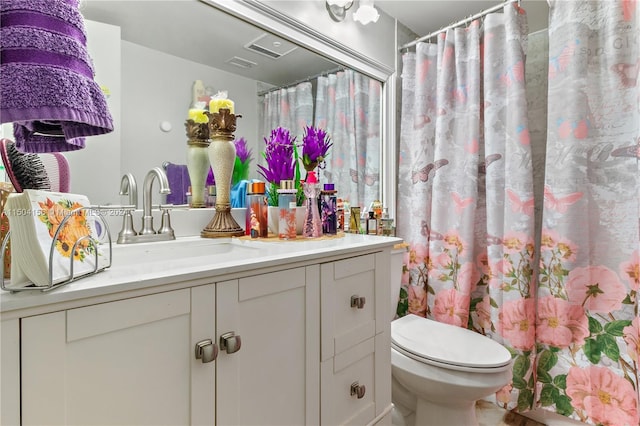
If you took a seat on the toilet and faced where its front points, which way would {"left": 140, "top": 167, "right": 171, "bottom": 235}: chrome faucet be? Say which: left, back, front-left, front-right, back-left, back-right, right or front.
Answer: right

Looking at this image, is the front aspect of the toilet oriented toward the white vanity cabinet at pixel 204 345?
no

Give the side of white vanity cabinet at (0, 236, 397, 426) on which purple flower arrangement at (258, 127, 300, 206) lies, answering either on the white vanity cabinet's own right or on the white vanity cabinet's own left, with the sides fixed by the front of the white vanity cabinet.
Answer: on the white vanity cabinet's own left

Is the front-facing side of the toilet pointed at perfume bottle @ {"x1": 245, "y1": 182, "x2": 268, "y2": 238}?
no

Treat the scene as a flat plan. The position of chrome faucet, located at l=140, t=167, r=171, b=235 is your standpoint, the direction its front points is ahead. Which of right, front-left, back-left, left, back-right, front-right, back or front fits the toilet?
front-left

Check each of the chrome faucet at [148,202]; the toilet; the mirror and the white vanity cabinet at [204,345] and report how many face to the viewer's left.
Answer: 0

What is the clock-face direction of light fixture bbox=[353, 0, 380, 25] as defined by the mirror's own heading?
The light fixture is roughly at 10 o'clock from the mirror.

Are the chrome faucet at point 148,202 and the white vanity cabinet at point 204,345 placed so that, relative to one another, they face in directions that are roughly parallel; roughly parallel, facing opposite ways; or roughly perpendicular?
roughly parallel

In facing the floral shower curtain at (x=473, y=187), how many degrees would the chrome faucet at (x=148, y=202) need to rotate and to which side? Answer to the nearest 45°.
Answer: approximately 45° to its left

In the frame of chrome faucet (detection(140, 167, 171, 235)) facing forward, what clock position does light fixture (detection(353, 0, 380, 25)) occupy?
The light fixture is roughly at 10 o'clock from the chrome faucet.

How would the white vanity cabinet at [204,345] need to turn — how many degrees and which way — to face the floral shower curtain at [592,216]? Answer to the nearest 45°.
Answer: approximately 45° to its left

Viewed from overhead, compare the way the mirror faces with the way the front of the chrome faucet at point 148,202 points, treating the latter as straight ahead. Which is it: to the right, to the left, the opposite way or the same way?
the same way

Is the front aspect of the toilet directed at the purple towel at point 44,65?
no

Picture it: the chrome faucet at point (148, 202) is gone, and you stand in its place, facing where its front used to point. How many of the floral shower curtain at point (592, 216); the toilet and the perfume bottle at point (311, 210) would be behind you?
0

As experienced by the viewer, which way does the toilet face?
facing the viewer and to the right of the viewer
